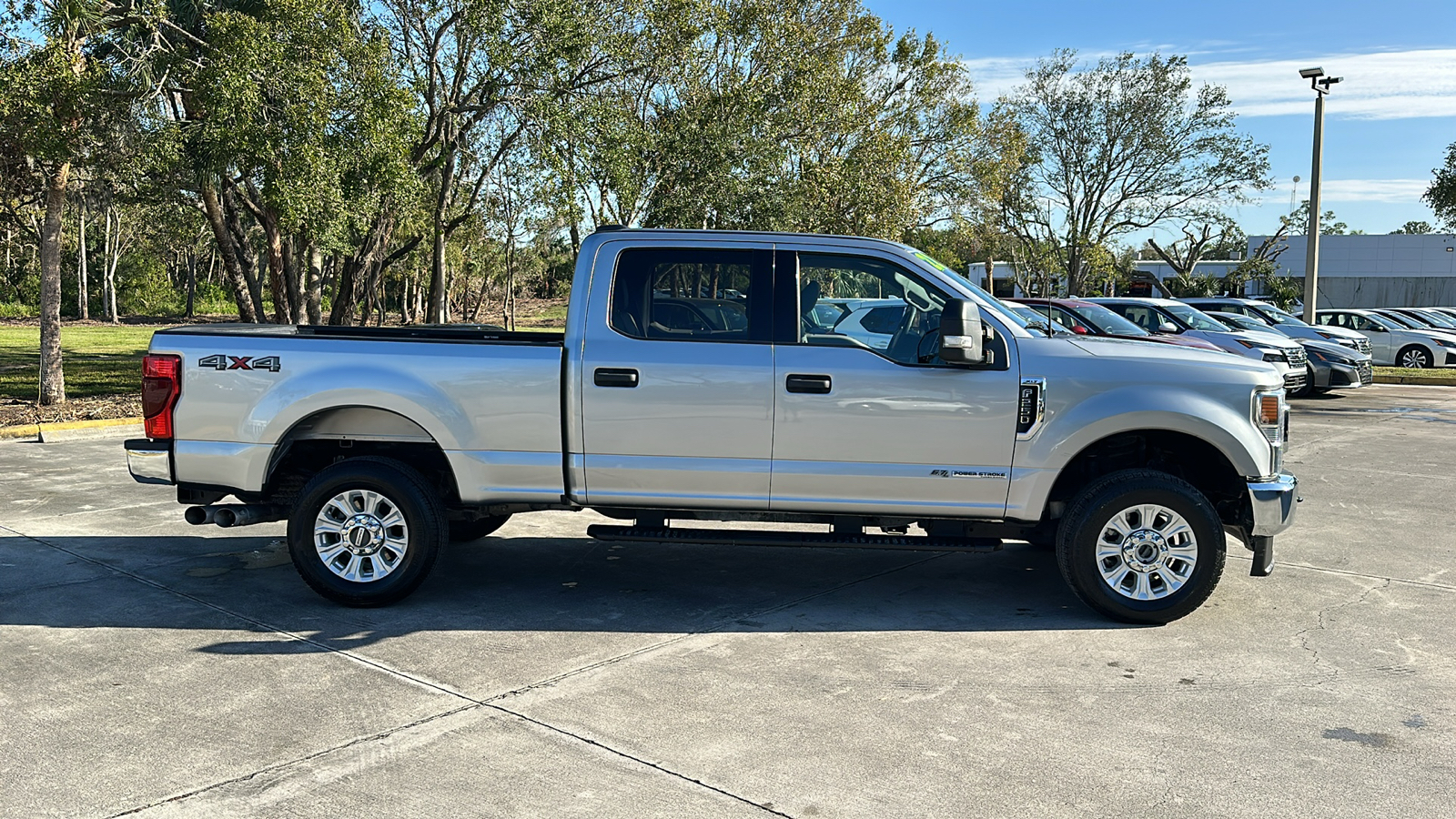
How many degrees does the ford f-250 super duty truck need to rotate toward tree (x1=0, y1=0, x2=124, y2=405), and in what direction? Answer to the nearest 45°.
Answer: approximately 135° to its left

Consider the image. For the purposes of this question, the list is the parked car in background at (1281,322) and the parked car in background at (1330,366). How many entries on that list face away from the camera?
0

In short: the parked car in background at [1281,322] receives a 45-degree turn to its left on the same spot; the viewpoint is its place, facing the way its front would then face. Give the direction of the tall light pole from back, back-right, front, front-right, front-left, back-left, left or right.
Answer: left

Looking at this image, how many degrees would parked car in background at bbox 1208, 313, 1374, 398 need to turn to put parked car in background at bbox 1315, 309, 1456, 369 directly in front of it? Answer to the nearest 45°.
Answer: approximately 135° to its left

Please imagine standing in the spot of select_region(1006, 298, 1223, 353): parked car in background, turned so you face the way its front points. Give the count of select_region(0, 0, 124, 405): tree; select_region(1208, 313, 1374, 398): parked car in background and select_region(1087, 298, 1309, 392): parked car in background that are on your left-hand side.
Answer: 2

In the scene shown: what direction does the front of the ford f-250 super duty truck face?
to the viewer's right

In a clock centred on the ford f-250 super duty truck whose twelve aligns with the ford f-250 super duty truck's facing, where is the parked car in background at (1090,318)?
The parked car in background is roughly at 10 o'clock from the ford f-250 super duty truck.

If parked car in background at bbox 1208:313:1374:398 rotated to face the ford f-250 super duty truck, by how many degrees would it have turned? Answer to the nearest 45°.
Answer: approximately 45° to its right

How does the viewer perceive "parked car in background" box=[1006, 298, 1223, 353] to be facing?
facing the viewer and to the right of the viewer

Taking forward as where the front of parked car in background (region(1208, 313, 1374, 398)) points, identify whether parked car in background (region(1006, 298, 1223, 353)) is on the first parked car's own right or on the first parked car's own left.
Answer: on the first parked car's own right

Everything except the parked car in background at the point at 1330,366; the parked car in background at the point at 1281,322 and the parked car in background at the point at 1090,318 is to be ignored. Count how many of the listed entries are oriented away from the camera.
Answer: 0

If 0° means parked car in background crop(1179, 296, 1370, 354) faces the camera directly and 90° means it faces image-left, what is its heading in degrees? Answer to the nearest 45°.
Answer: approximately 315°

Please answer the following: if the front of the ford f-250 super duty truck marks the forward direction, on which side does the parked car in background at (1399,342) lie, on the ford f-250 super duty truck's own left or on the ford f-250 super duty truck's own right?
on the ford f-250 super duty truck's own left
